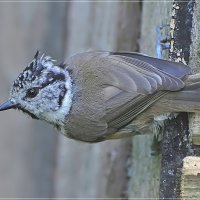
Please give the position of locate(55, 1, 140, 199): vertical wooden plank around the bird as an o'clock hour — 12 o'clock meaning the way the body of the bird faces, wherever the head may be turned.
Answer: The vertical wooden plank is roughly at 3 o'clock from the bird.

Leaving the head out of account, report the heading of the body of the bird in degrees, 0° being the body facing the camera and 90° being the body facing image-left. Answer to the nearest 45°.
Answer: approximately 90°
